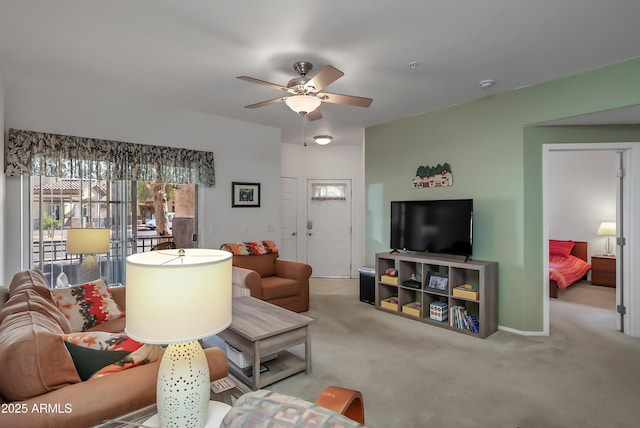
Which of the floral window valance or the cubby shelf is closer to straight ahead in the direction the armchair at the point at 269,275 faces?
the cubby shelf

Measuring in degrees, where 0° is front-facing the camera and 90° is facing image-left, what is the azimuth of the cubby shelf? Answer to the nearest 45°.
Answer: approximately 45°

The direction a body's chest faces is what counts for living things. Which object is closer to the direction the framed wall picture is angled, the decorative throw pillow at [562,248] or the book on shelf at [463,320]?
the book on shelf

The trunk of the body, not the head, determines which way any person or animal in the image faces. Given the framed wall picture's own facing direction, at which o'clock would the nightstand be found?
The nightstand is roughly at 9 o'clock from the framed wall picture.

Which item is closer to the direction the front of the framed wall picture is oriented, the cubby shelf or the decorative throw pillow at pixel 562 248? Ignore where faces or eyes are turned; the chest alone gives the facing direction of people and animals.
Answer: the cubby shelf

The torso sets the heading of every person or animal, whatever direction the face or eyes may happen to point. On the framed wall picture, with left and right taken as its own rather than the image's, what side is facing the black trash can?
left

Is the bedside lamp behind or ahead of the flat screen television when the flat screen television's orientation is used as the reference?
behind

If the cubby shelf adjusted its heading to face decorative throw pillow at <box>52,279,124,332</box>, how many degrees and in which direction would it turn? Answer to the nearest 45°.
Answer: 0° — it already faces it

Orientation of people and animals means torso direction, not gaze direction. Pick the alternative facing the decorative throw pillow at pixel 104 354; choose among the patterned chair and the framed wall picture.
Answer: the framed wall picture

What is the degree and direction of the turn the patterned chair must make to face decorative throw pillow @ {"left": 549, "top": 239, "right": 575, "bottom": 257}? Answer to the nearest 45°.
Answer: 0° — it already faces it
